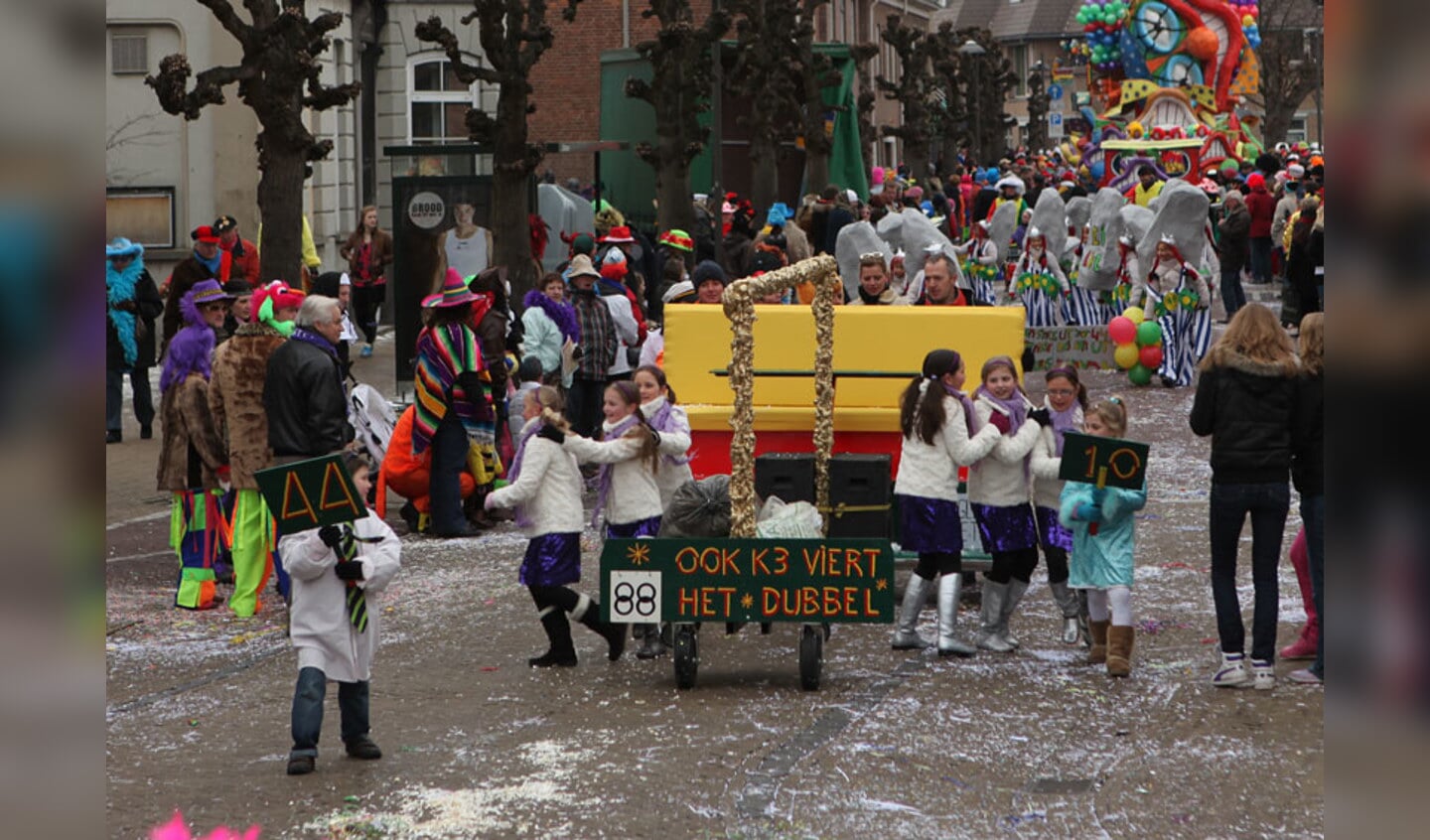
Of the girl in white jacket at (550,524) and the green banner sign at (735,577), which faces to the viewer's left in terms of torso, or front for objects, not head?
the girl in white jacket

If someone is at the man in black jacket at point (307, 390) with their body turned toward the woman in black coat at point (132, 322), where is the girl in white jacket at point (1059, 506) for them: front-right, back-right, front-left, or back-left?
back-right

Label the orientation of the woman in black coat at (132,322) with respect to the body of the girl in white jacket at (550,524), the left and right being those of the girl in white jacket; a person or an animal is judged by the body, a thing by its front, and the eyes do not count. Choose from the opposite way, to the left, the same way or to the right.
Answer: to the left

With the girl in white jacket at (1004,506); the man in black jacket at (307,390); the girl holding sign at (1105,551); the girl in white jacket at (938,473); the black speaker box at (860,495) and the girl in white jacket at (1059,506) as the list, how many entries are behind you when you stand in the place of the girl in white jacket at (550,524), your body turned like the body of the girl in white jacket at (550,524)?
5

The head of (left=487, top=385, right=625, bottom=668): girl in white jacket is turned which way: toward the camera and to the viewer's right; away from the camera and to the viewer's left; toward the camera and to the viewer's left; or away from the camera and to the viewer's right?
away from the camera and to the viewer's left

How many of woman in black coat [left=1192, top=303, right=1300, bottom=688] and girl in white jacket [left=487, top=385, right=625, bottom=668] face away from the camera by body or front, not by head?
1

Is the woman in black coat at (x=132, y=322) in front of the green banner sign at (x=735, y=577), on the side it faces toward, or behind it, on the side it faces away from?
behind

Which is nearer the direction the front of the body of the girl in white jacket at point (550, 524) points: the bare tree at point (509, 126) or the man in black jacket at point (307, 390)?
the man in black jacket

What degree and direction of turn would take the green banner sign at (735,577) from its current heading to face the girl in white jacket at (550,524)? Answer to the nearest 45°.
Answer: approximately 135° to its right

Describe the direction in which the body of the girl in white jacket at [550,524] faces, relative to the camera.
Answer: to the viewer's left

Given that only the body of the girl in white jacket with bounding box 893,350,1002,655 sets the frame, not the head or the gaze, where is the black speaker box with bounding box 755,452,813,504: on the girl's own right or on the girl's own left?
on the girl's own left

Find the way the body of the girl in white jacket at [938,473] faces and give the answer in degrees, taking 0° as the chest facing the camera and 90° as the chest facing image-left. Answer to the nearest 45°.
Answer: approximately 225°

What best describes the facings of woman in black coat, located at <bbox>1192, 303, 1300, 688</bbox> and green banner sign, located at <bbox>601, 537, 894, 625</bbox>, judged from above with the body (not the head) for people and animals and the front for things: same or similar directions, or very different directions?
very different directions

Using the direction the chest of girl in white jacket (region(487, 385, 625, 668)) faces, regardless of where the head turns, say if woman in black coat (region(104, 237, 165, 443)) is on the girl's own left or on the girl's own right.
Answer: on the girl's own right

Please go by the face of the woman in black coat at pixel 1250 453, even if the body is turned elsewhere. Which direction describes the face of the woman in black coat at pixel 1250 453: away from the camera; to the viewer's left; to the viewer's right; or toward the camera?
away from the camera

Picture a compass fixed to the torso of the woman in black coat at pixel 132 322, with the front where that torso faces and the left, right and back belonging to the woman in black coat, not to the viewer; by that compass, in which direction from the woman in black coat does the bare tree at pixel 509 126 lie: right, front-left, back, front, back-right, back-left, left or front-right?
back-left

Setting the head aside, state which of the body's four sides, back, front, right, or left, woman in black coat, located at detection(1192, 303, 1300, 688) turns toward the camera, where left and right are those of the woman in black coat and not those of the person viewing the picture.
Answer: back
